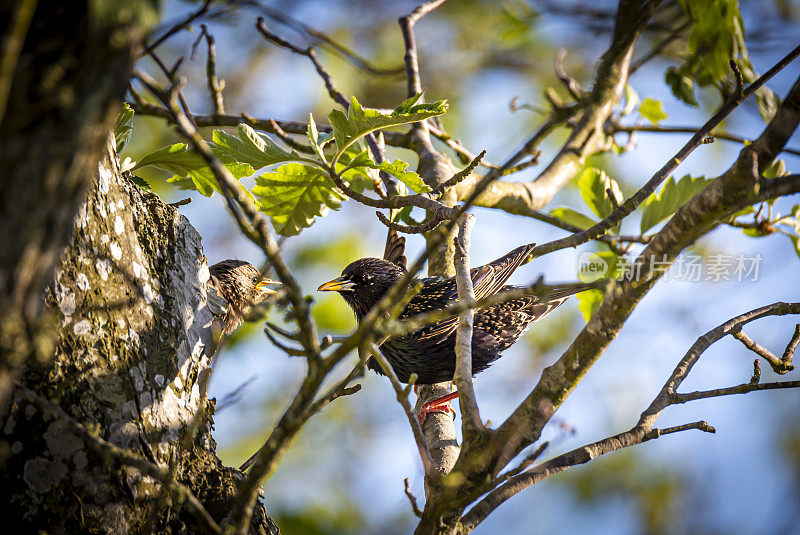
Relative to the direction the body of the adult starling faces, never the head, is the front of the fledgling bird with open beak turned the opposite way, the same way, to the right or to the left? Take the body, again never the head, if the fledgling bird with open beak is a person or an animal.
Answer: the opposite way

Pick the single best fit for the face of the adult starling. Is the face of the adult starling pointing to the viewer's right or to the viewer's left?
to the viewer's left

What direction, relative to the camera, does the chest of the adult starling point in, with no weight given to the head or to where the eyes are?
to the viewer's left

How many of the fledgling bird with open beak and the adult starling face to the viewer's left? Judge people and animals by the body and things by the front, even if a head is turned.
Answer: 1

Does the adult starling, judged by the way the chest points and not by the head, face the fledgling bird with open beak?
yes

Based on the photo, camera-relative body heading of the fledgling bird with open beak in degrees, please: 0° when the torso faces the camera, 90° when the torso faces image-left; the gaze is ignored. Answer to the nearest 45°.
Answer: approximately 270°
